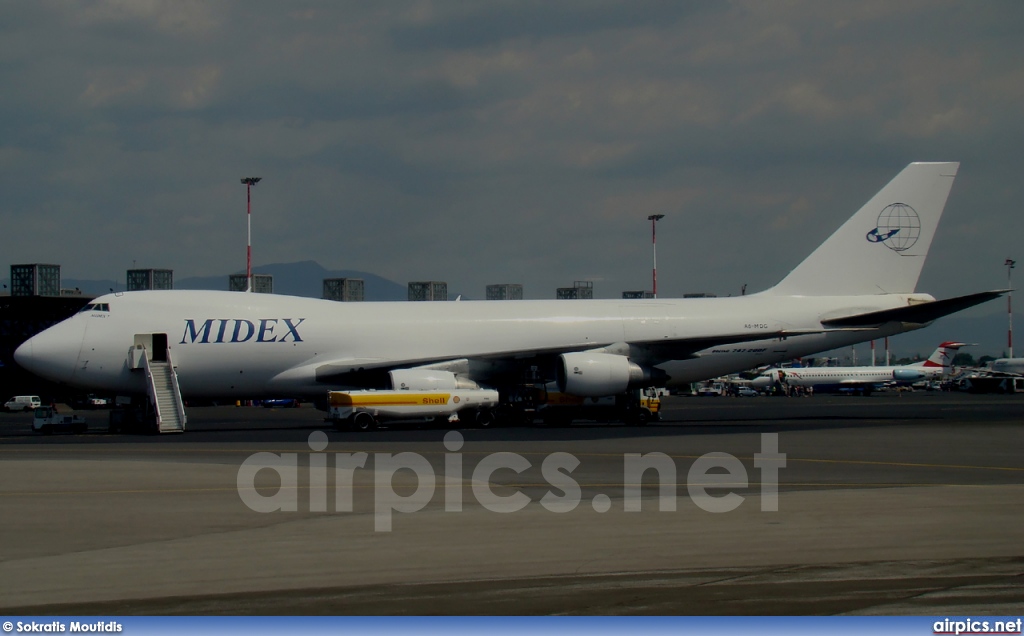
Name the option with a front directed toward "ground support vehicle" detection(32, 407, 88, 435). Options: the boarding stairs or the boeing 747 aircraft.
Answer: the boeing 747 aircraft

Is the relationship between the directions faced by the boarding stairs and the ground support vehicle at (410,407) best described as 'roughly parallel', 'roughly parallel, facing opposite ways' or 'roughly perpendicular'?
roughly perpendicular

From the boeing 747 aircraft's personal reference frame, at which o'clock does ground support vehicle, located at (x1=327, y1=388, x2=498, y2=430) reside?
The ground support vehicle is roughly at 10 o'clock from the boeing 747 aircraft.

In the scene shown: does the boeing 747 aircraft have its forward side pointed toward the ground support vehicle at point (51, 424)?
yes

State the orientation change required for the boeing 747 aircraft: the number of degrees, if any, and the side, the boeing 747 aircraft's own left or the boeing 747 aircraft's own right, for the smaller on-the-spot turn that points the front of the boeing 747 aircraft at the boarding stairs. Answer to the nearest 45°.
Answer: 0° — it already faces it

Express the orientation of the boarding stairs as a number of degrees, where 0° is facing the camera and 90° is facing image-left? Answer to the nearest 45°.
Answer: approximately 0°

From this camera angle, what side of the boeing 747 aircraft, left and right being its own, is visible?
left

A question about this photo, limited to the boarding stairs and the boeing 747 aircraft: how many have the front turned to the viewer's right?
0

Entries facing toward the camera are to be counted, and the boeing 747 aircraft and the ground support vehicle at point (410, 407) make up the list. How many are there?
0
